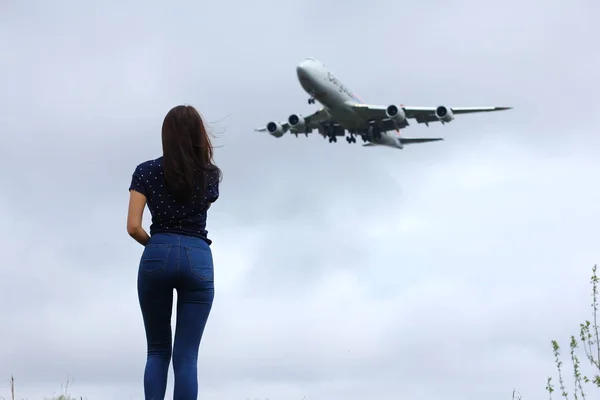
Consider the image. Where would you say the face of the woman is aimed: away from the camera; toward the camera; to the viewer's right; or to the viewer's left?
away from the camera

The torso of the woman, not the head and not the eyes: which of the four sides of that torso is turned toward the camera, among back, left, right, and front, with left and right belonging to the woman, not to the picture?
back
